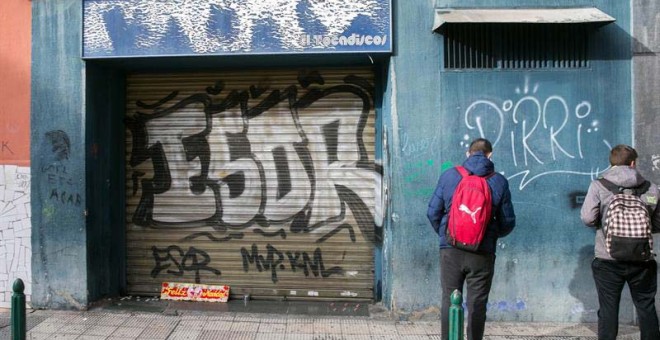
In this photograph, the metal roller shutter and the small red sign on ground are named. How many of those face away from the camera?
0

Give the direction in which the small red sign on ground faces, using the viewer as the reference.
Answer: facing the viewer

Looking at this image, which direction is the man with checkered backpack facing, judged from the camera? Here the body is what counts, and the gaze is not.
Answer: away from the camera

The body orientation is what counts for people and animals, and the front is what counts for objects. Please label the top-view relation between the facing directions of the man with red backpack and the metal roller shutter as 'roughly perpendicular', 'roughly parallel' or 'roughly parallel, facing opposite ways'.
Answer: roughly parallel, facing opposite ways

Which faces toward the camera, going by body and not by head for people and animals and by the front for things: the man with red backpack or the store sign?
the store sign

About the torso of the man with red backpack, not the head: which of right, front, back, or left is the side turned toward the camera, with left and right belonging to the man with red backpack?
back

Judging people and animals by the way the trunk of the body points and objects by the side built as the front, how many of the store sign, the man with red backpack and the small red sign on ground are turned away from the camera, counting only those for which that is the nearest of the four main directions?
1

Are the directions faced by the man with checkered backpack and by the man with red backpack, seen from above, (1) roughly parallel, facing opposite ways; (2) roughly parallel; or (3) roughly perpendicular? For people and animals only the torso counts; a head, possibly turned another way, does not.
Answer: roughly parallel

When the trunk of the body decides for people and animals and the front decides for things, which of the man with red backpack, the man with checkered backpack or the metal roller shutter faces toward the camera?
the metal roller shutter

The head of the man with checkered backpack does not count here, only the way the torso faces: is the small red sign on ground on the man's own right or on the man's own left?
on the man's own left

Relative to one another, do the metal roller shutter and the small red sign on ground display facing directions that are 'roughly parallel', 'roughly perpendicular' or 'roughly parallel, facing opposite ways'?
roughly parallel

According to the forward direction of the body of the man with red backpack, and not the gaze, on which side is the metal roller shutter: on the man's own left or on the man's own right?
on the man's own left

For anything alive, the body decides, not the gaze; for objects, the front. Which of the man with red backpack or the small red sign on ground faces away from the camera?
the man with red backpack

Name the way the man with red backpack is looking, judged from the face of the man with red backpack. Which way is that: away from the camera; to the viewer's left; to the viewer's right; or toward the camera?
away from the camera

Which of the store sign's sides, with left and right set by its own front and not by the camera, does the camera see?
front
